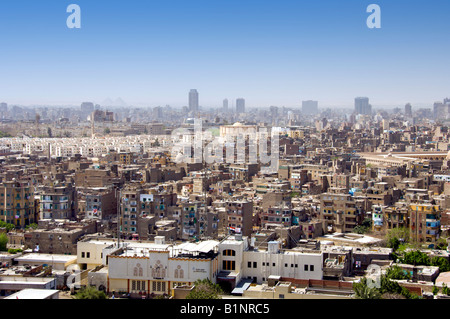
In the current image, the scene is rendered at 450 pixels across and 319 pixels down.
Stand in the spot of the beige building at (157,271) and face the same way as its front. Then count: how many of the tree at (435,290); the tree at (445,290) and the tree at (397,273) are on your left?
3

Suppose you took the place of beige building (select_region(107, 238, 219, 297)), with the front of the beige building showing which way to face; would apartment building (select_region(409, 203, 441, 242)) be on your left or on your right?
on your left

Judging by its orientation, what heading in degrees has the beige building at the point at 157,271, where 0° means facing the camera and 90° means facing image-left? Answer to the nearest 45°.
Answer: approximately 0°

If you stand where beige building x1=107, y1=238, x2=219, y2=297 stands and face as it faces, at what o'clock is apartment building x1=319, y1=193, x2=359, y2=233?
The apartment building is roughly at 7 o'clock from the beige building.

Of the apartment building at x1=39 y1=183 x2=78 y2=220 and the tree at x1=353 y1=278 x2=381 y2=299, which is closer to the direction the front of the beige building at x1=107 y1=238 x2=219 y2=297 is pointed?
the tree

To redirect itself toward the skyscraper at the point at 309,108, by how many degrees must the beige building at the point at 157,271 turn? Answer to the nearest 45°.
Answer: approximately 180°

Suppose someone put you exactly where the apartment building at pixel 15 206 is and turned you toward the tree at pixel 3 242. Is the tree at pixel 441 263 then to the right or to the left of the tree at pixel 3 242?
left

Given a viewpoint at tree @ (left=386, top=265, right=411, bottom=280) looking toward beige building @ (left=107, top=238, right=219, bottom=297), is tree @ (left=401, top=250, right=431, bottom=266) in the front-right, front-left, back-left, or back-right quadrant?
back-right

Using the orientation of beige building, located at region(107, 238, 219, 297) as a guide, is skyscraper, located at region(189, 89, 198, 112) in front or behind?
behind

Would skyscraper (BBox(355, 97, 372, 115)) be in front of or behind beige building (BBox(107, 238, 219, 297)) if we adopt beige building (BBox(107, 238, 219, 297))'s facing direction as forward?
behind

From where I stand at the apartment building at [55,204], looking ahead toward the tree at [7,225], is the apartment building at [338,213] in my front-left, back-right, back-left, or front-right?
back-left

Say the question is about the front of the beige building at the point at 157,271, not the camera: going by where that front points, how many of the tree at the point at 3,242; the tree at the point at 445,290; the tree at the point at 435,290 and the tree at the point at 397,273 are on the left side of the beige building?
3

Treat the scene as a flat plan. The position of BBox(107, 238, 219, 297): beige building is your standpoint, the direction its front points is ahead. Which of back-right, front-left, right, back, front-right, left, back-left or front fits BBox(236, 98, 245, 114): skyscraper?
back

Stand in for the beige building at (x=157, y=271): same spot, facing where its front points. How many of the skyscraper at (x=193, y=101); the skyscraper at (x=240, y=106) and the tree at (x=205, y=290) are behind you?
2
